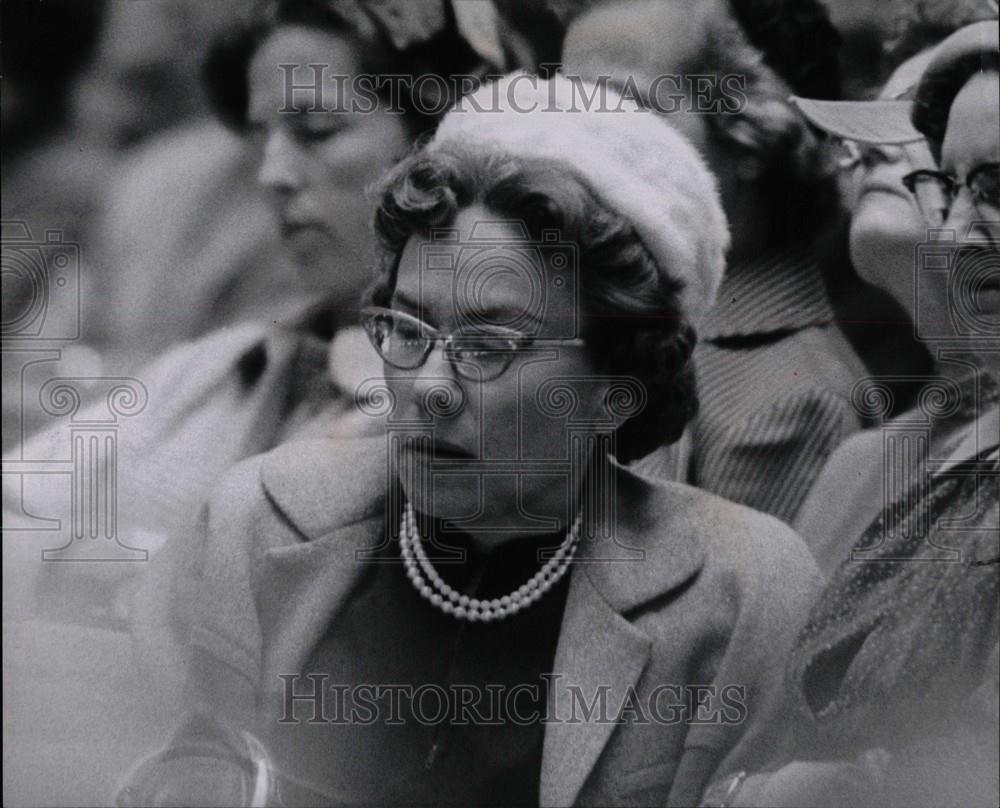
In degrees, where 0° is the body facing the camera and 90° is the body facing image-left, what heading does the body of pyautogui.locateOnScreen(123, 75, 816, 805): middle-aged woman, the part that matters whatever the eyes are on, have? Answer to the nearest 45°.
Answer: approximately 45°

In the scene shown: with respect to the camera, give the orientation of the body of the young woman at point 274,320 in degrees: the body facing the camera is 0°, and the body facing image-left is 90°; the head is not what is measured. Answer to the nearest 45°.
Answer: approximately 45°

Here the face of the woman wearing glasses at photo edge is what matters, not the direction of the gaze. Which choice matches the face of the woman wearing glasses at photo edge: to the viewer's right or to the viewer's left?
to the viewer's left

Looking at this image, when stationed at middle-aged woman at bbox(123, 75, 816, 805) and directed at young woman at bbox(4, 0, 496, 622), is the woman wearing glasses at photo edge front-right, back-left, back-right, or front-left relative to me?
back-right

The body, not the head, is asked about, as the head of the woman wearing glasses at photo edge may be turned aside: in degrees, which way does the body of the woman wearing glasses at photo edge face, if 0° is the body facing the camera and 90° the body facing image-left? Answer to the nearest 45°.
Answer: approximately 45°

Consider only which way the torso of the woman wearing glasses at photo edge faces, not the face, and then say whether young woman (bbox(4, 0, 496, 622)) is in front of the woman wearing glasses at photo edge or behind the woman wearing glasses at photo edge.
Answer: in front

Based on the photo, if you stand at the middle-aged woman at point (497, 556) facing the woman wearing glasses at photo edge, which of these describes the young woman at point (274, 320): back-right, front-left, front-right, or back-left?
back-left

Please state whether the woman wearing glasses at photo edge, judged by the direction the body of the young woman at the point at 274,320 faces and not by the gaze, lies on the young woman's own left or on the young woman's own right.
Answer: on the young woman's own left

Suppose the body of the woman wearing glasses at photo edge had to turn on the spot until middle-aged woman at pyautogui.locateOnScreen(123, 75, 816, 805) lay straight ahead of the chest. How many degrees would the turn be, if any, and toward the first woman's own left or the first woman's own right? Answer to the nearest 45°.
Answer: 0° — they already face them
